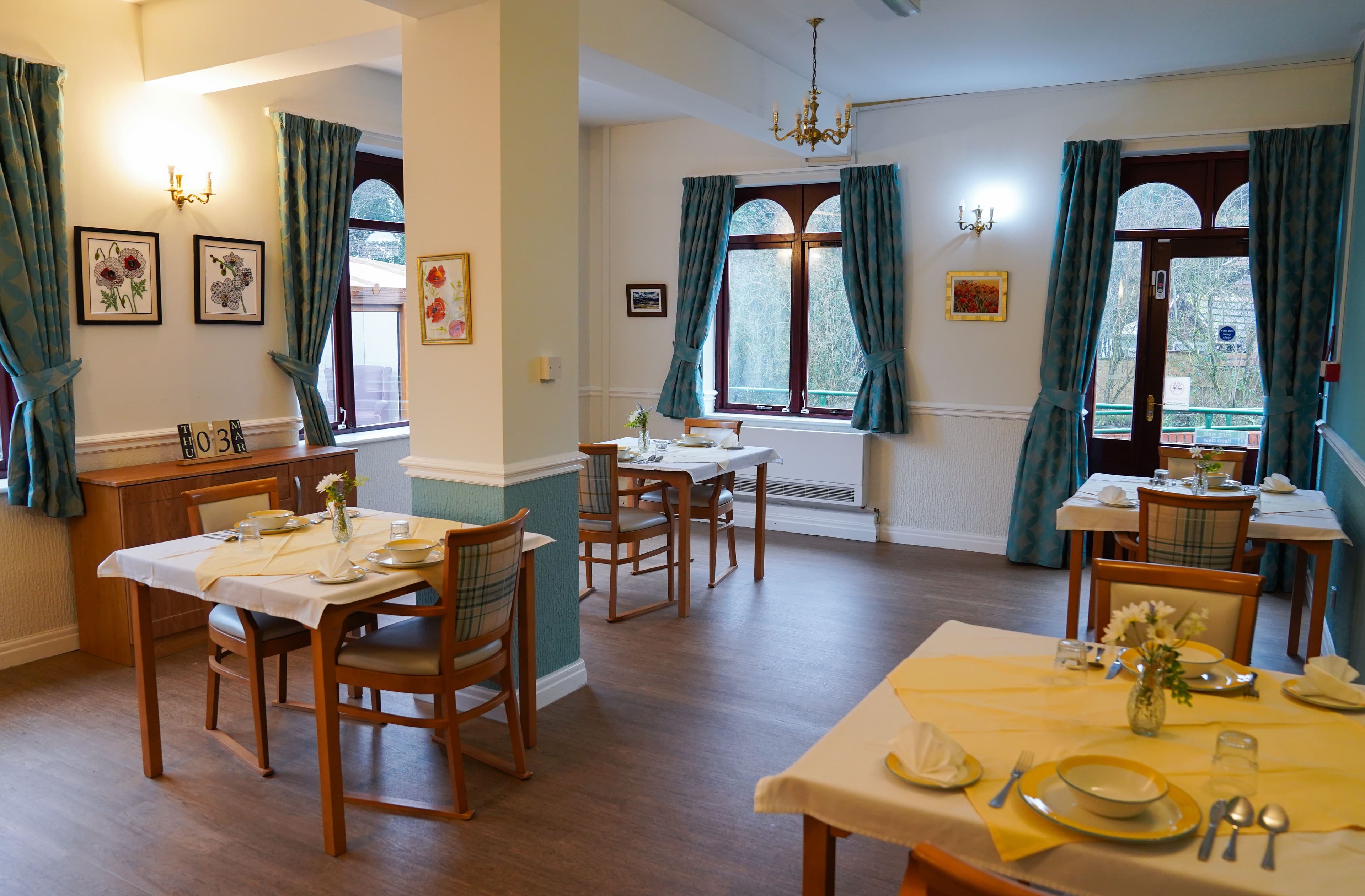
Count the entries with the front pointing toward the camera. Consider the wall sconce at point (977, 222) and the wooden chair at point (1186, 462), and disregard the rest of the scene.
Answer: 2

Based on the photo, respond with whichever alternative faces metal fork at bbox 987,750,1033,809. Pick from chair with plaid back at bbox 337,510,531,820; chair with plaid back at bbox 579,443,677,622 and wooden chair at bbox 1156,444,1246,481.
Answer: the wooden chair

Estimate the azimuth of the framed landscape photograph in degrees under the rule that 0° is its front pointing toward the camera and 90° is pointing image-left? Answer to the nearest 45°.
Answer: approximately 0°

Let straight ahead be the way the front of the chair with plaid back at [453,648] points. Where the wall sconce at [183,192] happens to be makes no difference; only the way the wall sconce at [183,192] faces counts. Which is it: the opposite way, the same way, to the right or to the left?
the opposite way

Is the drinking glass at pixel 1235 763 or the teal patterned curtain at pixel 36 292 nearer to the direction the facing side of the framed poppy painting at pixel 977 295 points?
the drinking glass

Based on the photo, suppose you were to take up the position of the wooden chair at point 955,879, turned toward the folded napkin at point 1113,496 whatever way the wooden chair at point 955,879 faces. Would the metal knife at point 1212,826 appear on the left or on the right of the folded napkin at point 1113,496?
right

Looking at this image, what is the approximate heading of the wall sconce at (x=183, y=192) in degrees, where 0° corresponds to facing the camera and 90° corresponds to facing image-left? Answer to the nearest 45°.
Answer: approximately 315°

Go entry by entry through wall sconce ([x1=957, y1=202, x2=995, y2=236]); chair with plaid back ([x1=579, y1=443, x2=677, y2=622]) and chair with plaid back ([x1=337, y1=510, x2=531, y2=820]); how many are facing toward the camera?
1

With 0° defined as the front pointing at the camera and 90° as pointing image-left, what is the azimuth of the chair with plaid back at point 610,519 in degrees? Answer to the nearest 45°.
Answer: approximately 225°

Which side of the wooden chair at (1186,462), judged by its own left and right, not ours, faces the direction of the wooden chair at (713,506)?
right

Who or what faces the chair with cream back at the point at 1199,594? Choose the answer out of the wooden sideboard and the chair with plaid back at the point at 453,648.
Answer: the wooden sideboard

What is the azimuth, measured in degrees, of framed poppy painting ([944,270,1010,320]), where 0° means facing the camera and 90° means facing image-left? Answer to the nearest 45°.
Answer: approximately 0°

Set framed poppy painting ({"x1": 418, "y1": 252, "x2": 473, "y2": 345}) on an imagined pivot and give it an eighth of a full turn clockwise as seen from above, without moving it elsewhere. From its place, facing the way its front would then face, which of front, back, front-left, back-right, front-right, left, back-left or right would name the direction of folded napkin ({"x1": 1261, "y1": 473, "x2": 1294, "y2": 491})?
back

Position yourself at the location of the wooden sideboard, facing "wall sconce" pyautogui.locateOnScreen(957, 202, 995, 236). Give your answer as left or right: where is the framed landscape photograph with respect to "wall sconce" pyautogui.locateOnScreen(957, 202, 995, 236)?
left

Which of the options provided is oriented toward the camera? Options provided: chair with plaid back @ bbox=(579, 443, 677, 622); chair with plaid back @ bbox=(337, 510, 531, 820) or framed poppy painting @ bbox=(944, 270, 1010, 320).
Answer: the framed poppy painting

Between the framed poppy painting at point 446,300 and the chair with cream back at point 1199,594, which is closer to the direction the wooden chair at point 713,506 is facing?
the framed poppy painting

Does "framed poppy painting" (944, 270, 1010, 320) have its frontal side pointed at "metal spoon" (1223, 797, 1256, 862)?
yes

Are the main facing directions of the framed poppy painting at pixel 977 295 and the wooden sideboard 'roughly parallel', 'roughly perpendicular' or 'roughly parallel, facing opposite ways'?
roughly perpendicular
